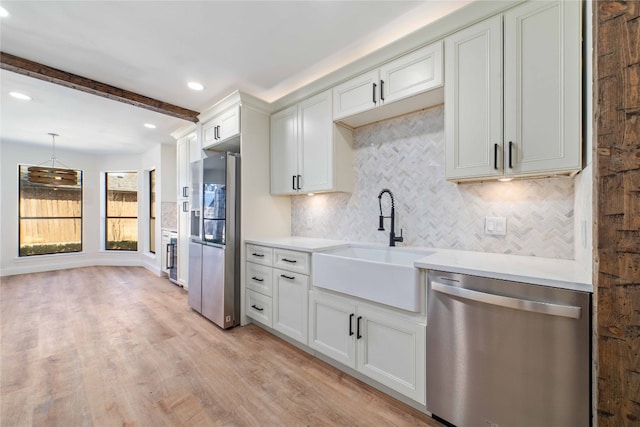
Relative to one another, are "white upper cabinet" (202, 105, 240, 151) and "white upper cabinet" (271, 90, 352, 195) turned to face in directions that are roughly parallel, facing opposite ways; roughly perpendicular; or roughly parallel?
roughly parallel

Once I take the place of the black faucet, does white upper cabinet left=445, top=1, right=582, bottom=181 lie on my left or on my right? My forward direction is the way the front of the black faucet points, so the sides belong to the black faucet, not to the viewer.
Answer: on my left

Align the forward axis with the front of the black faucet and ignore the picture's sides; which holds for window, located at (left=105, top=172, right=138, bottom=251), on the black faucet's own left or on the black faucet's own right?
on the black faucet's own right

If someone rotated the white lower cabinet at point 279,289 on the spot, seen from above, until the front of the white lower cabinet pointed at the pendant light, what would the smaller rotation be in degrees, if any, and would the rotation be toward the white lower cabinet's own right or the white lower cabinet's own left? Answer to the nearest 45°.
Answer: approximately 90° to the white lower cabinet's own right

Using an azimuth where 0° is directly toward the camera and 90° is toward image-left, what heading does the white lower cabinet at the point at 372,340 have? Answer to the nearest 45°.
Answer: approximately 45°

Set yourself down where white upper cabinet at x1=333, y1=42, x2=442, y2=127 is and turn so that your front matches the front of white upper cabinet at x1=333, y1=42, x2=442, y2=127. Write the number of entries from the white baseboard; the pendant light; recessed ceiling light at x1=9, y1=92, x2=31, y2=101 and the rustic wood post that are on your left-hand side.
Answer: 1

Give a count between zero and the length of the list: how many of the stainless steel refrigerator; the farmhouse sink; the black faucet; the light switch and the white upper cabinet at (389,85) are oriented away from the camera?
0

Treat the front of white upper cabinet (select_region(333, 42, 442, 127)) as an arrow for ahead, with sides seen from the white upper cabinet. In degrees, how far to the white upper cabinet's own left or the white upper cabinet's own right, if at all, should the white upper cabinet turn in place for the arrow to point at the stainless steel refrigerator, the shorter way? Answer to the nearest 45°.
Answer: approximately 45° to the white upper cabinet's own right

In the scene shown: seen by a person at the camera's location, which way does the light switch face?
facing the viewer

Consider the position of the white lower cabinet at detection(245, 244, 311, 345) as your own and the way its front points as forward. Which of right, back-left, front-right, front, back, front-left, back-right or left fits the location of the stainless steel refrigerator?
right

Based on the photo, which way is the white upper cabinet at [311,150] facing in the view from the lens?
facing the viewer and to the left of the viewer

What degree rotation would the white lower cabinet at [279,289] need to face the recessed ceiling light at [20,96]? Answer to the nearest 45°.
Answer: approximately 45° to its right

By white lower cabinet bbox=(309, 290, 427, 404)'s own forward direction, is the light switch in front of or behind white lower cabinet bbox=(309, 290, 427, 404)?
behind

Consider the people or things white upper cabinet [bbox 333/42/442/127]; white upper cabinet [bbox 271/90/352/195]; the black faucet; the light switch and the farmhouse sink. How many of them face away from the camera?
0

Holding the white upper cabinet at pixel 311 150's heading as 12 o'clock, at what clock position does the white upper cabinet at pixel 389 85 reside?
the white upper cabinet at pixel 389 85 is roughly at 9 o'clock from the white upper cabinet at pixel 311 150.
